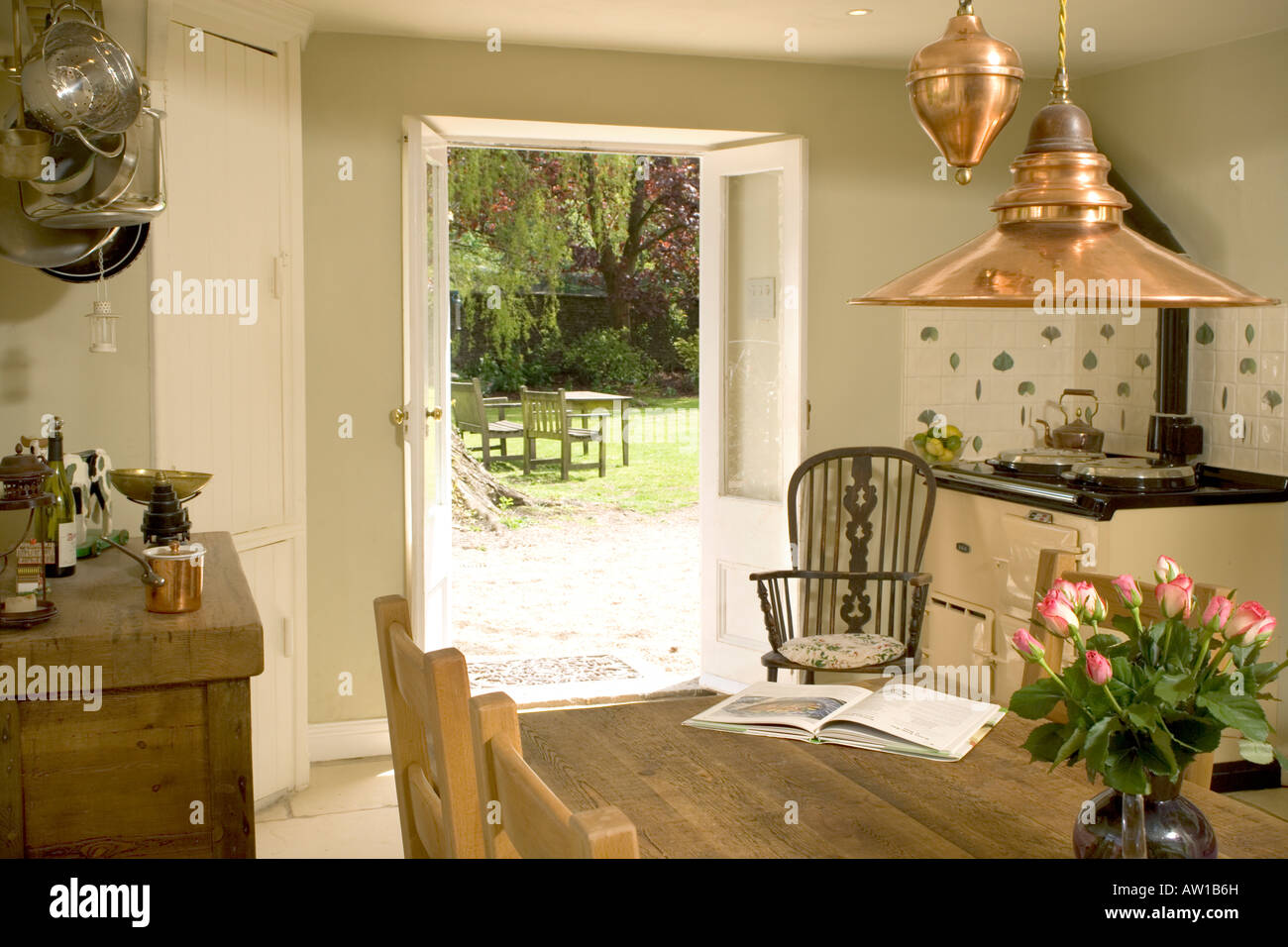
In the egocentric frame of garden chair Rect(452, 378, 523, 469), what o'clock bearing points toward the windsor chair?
The windsor chair is roughly at 4 o'clock from the garden chair.

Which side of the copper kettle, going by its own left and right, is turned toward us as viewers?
left

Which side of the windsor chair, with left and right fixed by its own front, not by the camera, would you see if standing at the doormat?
right

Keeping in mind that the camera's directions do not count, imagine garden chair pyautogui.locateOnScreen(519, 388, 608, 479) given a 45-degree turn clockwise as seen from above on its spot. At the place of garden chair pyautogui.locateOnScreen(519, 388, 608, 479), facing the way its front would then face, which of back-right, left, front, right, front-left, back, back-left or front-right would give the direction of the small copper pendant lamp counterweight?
right

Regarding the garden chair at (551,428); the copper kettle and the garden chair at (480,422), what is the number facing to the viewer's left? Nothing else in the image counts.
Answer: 1

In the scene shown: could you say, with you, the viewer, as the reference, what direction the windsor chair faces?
facing the viewer and to the left of the viewer

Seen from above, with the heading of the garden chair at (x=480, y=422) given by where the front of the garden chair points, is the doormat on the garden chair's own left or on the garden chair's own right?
on the garden chair's own right

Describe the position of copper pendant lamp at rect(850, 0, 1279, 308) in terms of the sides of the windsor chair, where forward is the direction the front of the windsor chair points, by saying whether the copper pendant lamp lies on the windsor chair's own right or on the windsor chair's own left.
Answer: on the windsor chair's own left

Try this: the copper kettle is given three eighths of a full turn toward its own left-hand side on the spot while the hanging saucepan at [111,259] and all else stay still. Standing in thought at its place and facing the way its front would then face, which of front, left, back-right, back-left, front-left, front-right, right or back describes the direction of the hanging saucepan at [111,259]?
right

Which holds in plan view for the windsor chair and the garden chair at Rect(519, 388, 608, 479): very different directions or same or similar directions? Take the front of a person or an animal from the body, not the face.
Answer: very different directions

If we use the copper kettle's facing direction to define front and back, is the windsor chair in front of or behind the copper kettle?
in front

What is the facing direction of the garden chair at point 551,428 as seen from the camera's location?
facing away from the viewer and to the right of the viewer

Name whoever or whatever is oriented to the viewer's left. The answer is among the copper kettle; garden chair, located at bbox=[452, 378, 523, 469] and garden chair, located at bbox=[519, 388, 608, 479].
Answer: the copper kettle

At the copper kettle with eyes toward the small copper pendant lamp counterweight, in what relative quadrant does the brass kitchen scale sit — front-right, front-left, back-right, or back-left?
front-right

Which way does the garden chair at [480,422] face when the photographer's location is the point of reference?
facing away from the viewer and to the right of the viewer

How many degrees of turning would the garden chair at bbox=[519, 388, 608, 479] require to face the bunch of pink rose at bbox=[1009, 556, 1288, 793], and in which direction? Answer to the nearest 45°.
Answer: approximately 135° to its right
